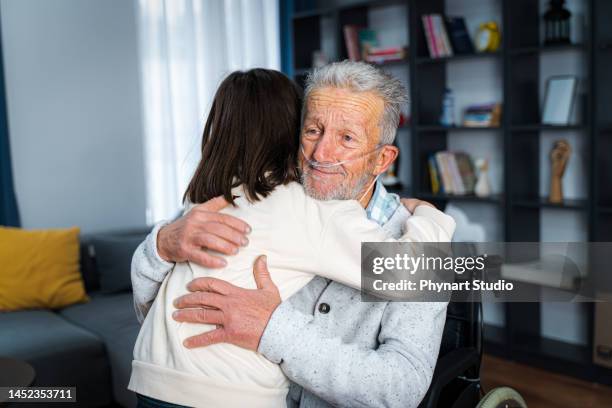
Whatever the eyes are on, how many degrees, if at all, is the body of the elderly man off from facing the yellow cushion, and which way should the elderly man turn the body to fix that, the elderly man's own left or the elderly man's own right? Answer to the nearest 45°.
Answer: approximately 90° to the elderly man's own right

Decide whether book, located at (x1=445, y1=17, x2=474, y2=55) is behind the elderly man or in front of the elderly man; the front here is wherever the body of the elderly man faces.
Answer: behind

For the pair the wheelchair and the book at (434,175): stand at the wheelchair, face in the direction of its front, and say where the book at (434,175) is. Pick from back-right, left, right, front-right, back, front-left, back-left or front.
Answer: back-right

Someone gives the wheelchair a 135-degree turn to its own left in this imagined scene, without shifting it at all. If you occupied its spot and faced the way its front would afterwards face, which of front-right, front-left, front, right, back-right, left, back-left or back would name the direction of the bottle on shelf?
left

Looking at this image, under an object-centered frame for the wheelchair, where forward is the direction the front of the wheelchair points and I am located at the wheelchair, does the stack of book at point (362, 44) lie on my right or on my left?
on my right

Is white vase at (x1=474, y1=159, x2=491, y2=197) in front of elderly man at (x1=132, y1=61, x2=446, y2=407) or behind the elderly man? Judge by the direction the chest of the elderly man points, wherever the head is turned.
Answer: behind

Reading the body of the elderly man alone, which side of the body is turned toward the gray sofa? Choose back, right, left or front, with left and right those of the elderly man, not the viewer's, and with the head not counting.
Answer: right

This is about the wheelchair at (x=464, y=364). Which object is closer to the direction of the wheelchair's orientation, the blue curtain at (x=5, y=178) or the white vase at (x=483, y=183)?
the blue curtain

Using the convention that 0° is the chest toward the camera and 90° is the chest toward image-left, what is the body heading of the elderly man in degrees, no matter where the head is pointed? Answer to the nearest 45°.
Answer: approximately 45°
